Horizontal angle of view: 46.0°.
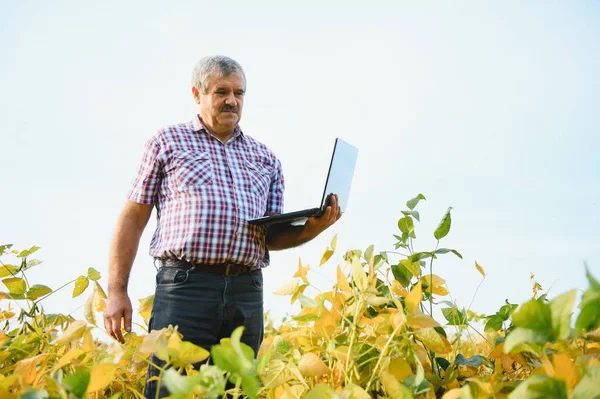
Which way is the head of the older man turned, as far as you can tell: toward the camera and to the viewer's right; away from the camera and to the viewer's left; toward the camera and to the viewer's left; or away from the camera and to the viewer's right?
toward the camera and to the viewer's right

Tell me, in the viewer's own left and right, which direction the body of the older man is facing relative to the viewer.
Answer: facing the viewer and to the right of the viewer
